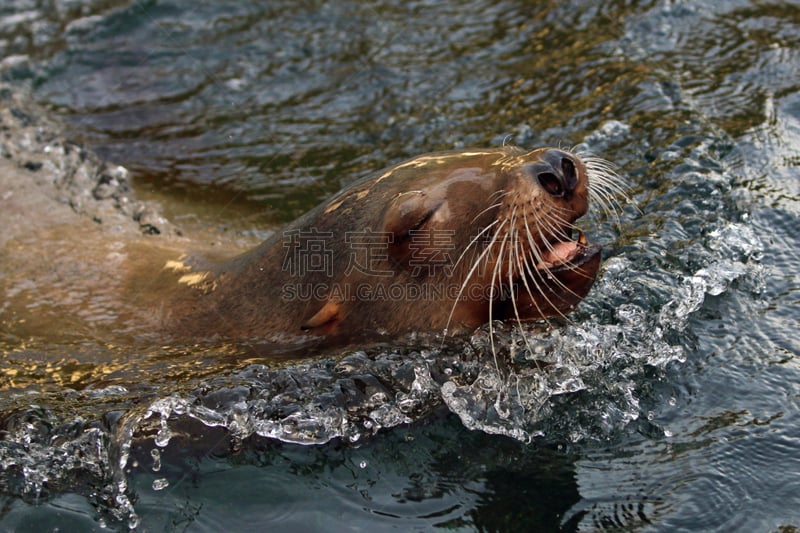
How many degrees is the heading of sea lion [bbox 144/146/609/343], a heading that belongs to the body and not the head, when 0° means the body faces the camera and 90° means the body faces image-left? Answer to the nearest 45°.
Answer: approximately 270°
